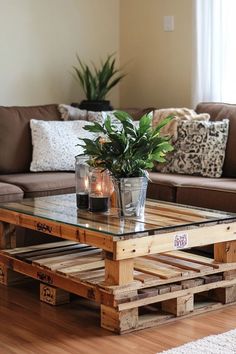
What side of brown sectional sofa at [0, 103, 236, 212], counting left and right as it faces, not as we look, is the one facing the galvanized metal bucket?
front

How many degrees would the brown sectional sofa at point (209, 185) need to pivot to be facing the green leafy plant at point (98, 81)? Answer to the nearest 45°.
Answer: approximately 90° to its right

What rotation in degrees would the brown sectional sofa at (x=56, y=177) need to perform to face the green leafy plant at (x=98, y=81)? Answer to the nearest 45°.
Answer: approximately 180°

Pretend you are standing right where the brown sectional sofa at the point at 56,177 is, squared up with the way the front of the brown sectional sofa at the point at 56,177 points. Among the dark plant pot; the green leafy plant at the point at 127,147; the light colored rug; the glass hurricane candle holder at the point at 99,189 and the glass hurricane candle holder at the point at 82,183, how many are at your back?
1

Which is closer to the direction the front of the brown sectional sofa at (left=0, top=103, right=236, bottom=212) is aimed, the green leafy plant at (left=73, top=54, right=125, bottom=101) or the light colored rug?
the light colored rug

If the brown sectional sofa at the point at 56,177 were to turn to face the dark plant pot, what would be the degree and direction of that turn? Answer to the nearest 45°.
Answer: approximately 180°

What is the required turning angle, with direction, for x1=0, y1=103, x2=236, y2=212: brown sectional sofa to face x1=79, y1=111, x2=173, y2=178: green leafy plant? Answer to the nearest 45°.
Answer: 0° — it already faces it

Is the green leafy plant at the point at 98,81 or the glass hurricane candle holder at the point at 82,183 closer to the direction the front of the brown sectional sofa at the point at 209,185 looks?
the glass hurricane candle holder

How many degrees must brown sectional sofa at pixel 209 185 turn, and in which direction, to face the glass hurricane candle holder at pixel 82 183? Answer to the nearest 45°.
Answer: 0° — it already faces it

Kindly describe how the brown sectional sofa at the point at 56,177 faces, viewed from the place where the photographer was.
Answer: facing the viewer
